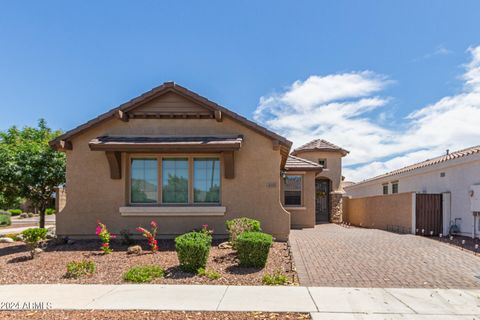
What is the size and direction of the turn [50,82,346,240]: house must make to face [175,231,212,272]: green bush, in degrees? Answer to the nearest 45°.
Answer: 0° — it already faces it

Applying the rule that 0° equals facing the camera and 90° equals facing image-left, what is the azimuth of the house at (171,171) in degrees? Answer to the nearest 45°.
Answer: approximately 0°

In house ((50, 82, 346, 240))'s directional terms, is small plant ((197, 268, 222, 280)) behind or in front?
in front

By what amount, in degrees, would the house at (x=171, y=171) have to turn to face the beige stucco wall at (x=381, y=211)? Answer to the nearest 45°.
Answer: approximately 135° to its left

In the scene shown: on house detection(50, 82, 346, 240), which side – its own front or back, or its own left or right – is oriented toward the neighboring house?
left

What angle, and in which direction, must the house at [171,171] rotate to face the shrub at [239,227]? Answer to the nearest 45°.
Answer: approximately 45° to its left

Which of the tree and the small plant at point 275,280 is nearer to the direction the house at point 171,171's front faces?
the small plant

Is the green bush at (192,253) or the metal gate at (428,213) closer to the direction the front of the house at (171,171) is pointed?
the green bush

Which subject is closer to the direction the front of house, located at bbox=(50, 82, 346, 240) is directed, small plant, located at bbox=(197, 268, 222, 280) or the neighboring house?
the small plant

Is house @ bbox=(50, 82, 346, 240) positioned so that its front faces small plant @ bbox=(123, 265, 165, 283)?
yes
